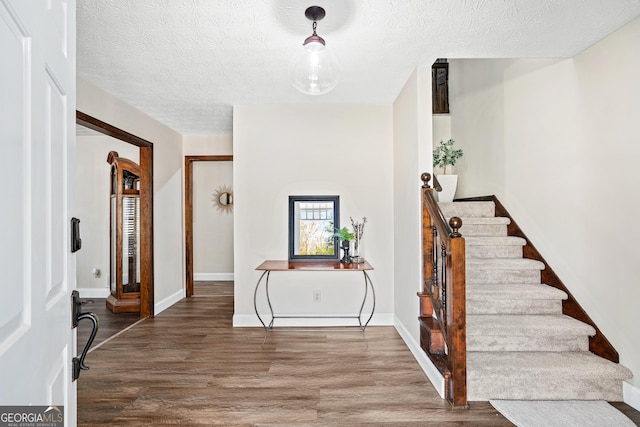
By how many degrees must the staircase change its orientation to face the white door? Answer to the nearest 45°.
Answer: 0° — it already faces it

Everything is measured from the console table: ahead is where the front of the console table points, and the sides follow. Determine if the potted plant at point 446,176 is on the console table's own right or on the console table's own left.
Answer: on the console table's own left

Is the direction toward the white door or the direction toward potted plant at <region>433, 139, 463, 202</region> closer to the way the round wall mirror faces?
the white door

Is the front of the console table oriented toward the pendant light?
yes

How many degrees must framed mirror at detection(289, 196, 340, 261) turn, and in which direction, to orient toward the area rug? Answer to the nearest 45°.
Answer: approximately 45° to its left

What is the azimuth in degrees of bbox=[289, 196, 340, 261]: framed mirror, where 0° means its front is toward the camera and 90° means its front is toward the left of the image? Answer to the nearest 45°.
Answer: approximately 0°

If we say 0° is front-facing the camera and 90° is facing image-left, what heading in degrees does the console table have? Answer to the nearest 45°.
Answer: approximately 0°

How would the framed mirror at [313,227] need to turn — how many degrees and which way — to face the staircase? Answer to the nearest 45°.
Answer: approximately 45° to its left

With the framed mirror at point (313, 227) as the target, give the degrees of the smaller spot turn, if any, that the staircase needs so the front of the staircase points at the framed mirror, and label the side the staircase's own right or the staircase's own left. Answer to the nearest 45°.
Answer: approximately 90° to the staircase's own right

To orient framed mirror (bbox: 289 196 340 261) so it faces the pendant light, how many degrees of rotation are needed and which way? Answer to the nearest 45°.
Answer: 0° — it already faces it
